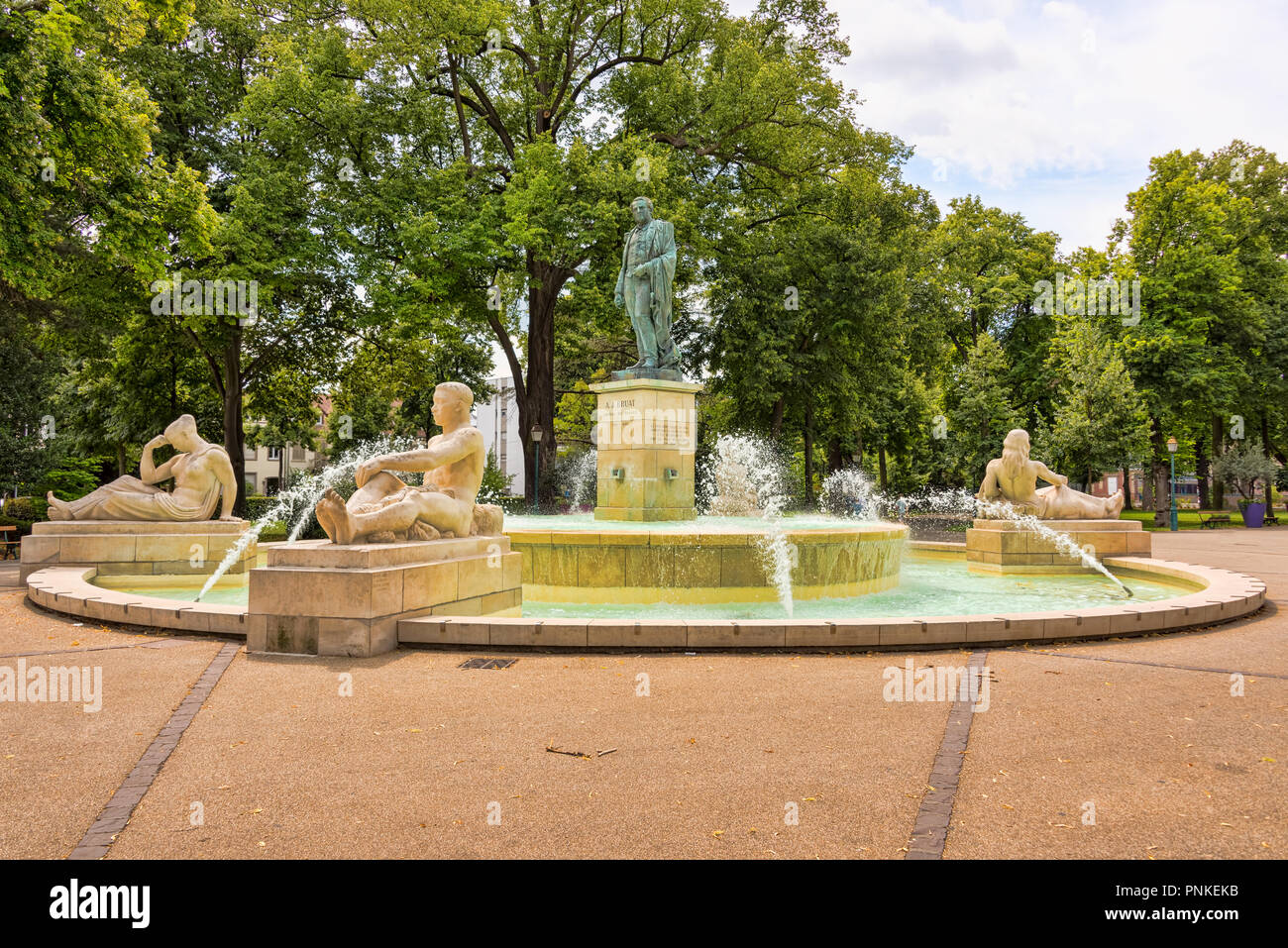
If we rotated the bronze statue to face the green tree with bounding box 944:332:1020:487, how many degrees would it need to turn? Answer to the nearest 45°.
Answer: approximately 180°

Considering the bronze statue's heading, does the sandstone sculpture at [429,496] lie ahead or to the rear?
ahead

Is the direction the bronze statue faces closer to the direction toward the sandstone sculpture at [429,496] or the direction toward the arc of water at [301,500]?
the sandstone sculpture

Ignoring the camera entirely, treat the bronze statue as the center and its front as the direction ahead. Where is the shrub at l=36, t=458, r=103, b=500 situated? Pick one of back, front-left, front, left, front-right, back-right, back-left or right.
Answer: right

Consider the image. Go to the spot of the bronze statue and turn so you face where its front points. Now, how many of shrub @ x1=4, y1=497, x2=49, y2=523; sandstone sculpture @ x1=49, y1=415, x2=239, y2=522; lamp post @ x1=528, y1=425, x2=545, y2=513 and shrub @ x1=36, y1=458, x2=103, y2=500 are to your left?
0

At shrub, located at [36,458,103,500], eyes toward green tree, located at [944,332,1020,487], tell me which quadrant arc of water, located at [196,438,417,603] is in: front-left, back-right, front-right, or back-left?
front-right

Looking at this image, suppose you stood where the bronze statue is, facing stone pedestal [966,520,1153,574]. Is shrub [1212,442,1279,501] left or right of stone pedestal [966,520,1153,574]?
left

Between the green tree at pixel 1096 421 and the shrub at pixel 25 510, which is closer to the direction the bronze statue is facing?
the shrub

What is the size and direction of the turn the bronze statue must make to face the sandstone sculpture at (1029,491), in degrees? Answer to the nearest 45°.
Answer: approximately 135° to its left

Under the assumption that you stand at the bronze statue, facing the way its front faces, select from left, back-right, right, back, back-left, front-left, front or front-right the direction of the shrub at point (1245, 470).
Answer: back

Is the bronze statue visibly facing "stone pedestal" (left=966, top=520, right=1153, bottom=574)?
no

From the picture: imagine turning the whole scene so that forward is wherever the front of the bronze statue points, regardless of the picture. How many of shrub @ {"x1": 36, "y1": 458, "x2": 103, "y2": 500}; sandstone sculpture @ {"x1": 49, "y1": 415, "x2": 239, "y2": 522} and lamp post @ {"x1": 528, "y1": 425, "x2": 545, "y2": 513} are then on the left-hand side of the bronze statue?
0

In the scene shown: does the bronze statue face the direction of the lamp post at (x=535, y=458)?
no

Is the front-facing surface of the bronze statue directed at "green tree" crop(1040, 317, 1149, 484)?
no
